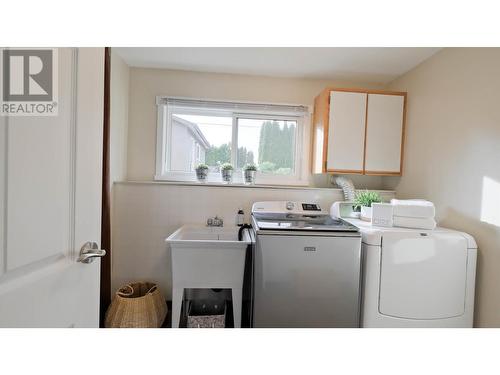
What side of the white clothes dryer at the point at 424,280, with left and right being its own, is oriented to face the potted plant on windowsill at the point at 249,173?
right

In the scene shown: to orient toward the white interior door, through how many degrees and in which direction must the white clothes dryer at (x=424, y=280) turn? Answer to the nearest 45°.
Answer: approximately 45° to its right

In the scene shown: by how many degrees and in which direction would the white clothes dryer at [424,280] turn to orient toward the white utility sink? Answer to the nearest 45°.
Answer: approximately 45° to its right

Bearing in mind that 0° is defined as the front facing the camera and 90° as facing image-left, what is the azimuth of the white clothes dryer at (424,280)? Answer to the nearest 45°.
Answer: approximately 0°

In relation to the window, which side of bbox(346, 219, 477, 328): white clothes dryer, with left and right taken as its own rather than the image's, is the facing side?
right

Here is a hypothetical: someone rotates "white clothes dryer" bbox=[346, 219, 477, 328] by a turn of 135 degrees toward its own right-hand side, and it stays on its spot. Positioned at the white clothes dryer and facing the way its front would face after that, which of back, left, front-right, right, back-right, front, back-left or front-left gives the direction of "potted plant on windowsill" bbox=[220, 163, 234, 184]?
front-left

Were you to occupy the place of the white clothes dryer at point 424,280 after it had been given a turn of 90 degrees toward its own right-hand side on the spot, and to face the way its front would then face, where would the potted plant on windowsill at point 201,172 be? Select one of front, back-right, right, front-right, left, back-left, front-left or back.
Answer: front

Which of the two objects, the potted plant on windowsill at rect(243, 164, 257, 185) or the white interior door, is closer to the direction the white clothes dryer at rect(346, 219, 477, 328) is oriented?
the white interior door
